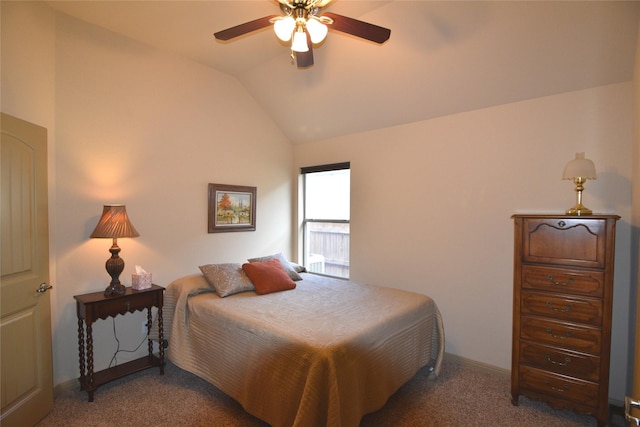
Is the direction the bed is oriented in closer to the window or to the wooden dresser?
the wooden dresser

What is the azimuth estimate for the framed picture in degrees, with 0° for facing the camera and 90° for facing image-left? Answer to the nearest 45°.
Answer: approximately 315°

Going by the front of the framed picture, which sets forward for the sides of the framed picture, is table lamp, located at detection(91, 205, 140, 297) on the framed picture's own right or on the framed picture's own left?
on the framed picture's own right

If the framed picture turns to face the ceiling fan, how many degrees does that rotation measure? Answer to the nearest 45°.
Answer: approximately 45° to its right

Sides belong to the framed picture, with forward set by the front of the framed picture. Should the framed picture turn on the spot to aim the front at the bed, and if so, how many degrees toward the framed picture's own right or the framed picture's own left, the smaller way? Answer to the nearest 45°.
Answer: approximately 45° to the framed picture's own right

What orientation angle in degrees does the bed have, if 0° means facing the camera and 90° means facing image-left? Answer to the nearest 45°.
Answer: approximately 315°

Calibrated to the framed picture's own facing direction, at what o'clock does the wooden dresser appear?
The wooden dresser is roughly at 12 o'clock from the framed picture.

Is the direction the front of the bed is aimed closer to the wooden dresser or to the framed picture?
the wooden dresser

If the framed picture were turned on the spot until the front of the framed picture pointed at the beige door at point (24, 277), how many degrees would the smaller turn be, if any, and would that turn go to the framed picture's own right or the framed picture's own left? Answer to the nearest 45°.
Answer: approximately 90° to the framed picture's own right
